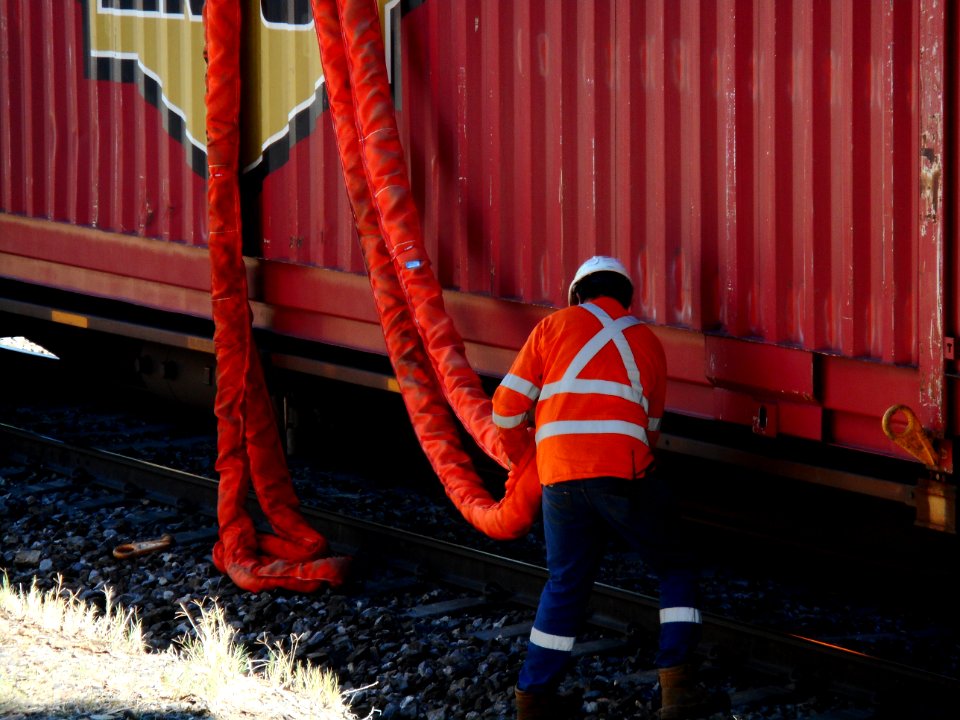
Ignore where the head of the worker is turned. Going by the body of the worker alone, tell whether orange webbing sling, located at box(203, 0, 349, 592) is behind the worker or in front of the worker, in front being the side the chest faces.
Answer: in front

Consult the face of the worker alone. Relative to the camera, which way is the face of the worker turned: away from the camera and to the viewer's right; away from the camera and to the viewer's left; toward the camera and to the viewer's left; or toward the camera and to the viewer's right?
away from the camera and to the viewer's left

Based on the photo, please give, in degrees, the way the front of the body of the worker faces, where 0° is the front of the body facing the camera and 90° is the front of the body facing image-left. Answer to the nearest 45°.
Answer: approximately 180°

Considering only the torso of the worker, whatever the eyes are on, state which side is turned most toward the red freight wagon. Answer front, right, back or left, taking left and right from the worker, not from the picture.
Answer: front
